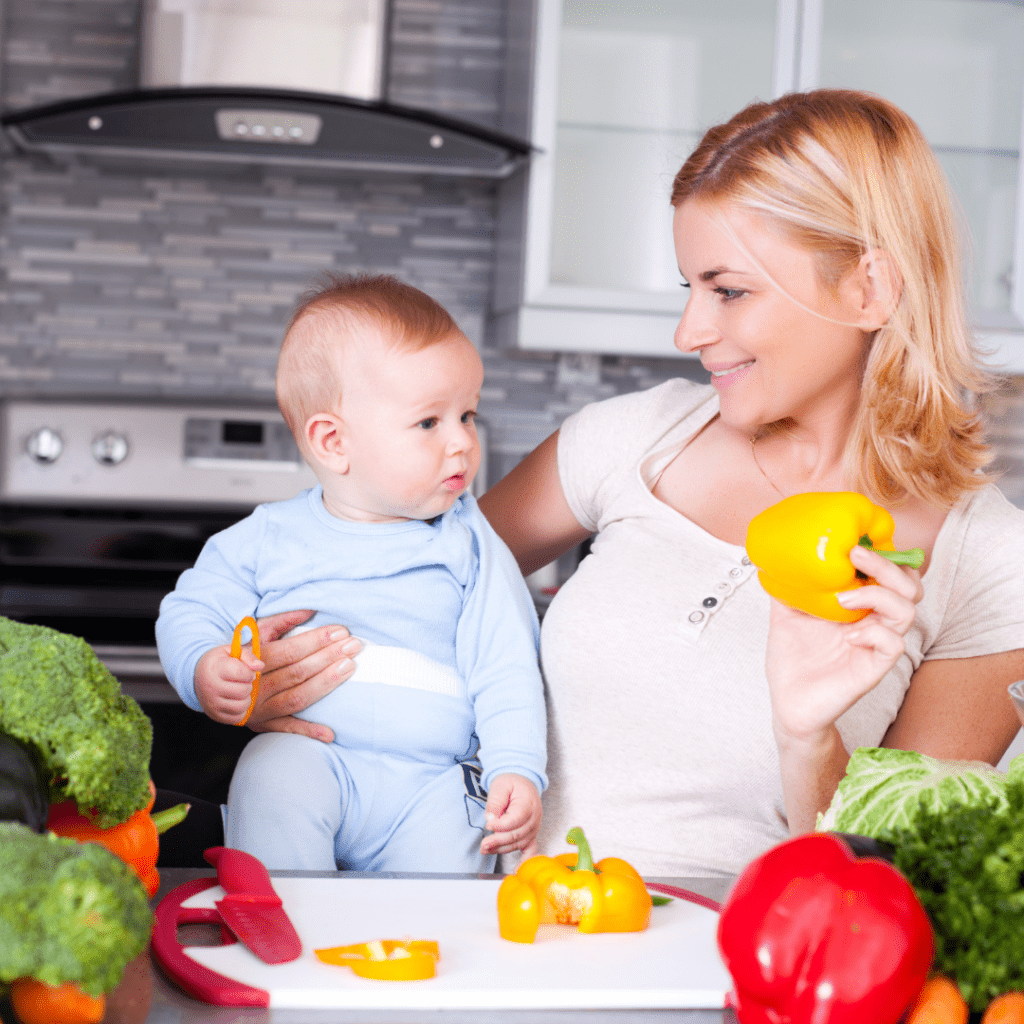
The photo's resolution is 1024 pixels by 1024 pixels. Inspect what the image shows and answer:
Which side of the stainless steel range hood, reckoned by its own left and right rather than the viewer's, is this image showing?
front

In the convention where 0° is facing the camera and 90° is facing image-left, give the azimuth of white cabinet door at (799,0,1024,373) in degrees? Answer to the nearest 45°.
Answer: approximately 0°

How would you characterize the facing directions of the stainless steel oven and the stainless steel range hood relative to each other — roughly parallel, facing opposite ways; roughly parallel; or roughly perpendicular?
roughly parallel

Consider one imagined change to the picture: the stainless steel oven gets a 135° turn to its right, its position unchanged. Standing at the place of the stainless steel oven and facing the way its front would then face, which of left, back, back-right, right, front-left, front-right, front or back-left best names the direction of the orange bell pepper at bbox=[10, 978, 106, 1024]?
back-left

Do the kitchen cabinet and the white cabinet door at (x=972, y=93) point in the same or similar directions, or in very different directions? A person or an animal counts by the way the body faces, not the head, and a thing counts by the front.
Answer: same or similar directions

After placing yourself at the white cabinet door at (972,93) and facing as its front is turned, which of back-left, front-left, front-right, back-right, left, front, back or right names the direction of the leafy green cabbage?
front

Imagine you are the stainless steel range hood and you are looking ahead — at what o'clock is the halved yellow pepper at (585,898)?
The halved yellow pepper is roughly at 12 o'clock from the stainless steel range hood.

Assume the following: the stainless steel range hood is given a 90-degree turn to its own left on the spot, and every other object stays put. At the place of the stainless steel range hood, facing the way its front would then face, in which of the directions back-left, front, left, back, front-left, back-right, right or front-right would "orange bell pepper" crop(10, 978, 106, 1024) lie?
right

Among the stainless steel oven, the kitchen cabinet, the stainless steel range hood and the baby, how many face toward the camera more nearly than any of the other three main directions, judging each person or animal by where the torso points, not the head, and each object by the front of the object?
4

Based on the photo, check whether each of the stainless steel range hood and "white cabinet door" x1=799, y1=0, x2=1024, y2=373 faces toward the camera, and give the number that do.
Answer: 2

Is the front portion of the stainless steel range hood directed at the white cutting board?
yes

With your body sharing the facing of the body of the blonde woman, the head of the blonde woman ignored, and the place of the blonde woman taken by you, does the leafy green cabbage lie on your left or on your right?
on your left

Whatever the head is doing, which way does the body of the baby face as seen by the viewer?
toward the camera

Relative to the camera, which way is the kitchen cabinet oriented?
toward the camera

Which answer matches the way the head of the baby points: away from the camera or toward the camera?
toward the camera

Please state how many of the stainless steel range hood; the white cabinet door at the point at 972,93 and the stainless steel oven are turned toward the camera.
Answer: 3

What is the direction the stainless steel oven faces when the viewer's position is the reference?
facing the viewer
